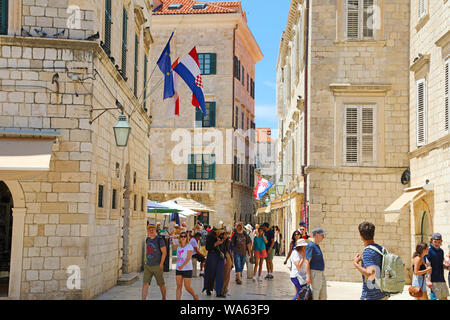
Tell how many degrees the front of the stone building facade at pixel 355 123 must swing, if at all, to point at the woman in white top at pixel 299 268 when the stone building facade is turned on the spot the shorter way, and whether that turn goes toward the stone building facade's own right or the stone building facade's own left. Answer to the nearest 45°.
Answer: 0° — it already faces them

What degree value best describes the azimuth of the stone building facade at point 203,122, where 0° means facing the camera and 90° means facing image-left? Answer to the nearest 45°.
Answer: approximately 0°

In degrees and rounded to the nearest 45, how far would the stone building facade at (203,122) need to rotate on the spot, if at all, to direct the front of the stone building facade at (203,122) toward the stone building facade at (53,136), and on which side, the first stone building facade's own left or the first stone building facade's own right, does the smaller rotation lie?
0° — it already faces it

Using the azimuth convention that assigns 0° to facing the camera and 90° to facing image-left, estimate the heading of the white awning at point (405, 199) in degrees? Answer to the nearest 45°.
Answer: approximately 45°

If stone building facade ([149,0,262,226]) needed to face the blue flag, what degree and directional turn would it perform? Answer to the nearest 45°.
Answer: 0° — it already faces it

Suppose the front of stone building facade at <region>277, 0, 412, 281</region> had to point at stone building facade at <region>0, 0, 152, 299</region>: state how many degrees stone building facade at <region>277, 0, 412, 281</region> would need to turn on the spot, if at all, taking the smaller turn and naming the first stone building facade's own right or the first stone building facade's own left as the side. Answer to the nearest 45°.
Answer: approximately 45° to the first stone building facade's own right

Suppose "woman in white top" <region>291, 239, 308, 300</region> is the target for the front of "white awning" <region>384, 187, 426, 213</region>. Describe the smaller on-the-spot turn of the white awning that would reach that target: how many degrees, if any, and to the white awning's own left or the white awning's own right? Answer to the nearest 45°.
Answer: approximately 45° to the white awning's own left

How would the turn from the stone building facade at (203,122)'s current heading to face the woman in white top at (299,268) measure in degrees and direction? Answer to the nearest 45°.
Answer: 0° — it already faces them
